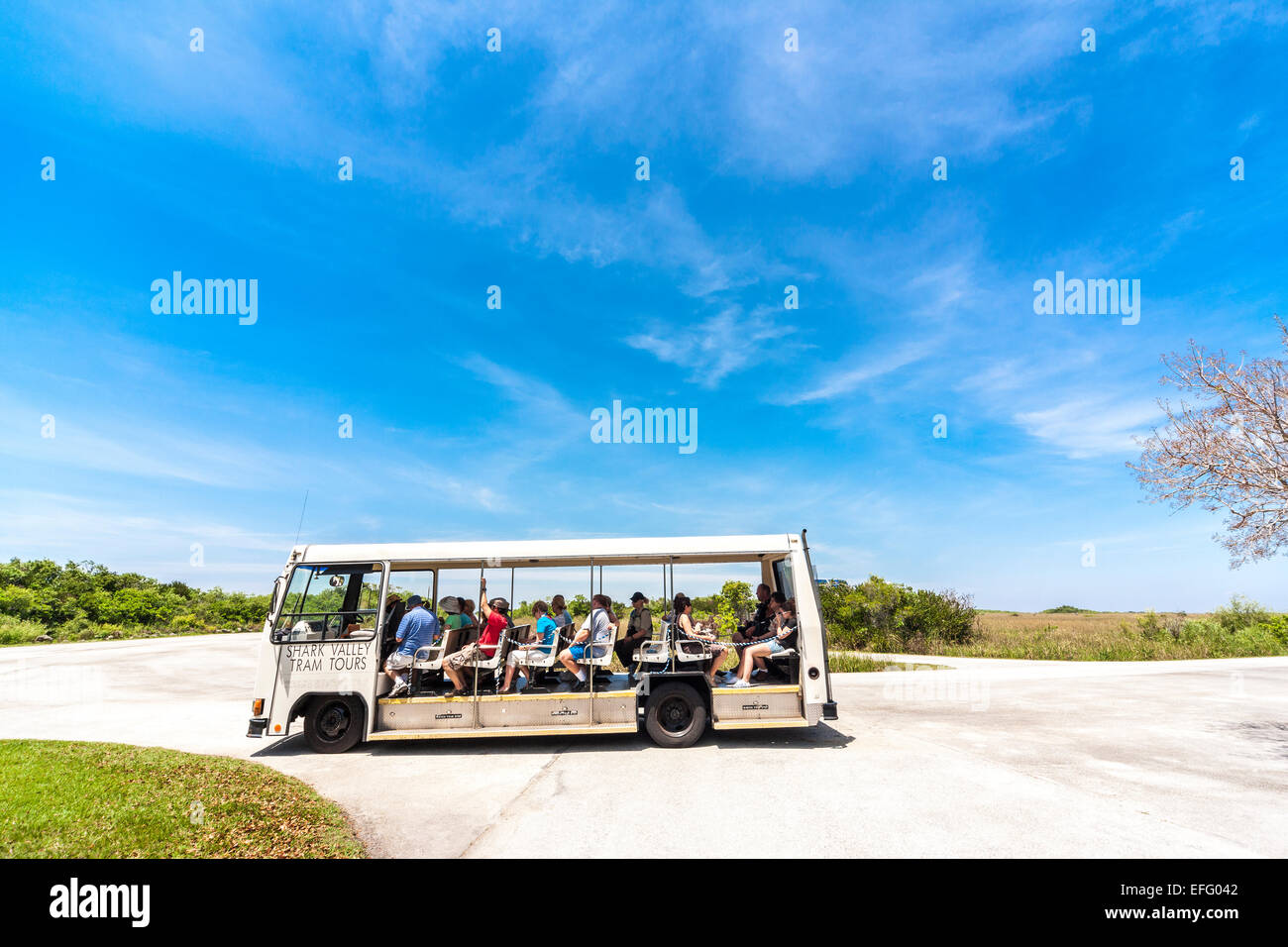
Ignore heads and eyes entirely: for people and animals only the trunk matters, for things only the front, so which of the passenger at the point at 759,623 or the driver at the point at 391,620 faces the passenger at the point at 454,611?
the passenger at the point at 759,623

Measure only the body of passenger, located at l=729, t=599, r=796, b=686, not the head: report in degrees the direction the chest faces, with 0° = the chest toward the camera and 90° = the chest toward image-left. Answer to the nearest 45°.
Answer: approximately 90°

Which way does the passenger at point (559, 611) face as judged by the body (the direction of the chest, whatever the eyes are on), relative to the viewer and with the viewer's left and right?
facing to the left of the viewer

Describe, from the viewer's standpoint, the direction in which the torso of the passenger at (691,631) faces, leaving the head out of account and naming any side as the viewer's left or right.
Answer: facing to the right of the viewer

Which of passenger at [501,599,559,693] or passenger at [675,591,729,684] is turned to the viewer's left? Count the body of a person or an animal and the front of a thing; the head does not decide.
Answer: passenger at [501,599,559,693]

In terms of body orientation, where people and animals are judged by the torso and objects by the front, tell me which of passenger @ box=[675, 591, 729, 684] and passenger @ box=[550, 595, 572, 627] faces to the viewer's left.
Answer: passenger @ box=[550, 595, 572, 627]

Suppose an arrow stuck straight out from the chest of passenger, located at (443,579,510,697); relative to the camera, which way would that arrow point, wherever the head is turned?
to the viewer's left

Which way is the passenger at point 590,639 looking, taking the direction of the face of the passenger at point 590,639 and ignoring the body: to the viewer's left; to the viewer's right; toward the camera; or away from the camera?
to the viewer's left

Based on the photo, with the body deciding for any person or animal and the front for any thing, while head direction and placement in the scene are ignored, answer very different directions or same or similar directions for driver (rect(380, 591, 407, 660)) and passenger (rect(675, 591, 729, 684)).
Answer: very different directions

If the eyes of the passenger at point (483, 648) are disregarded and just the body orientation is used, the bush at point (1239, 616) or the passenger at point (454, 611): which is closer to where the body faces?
the passenger

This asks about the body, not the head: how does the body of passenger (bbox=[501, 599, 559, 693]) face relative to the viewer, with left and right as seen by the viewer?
facing to the left of the viewer

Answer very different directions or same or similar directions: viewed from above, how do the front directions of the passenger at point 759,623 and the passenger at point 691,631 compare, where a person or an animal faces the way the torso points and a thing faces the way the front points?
very different directions

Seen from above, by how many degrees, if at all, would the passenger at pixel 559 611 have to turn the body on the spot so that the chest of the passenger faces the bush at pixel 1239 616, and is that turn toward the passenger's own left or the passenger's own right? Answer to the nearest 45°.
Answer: approximately 135° to the passenger's own right

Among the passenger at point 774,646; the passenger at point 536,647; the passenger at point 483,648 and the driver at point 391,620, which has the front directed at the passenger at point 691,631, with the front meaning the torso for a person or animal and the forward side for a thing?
the passenger at point 774,646

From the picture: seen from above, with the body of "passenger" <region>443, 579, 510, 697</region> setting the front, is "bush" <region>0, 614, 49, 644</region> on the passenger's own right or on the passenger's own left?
on the passenger's own right

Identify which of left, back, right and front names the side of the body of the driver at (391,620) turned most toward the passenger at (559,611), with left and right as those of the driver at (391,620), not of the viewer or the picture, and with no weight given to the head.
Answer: back

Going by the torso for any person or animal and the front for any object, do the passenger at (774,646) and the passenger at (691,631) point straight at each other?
yes

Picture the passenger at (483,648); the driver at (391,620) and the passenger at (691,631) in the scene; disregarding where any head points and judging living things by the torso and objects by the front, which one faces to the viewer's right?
the passenger at (691,631)

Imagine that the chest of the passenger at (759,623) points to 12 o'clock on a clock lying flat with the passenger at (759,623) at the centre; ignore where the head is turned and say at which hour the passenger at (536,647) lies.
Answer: the passenger at (536,647) is roughly at 11 o'clock from the passenger at (759,623).

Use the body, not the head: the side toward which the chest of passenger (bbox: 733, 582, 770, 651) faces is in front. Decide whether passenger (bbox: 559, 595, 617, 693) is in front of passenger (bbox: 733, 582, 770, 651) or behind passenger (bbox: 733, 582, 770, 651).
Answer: in front
